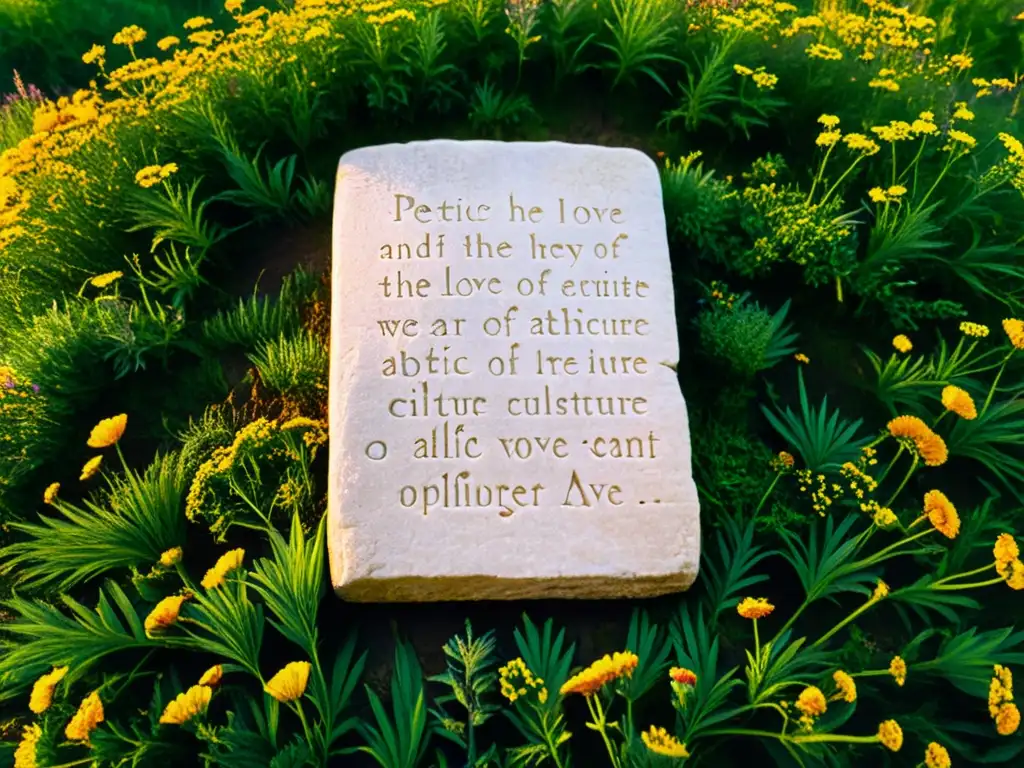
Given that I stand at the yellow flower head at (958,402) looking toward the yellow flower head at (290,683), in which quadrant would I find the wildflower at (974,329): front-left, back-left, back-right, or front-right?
back-right

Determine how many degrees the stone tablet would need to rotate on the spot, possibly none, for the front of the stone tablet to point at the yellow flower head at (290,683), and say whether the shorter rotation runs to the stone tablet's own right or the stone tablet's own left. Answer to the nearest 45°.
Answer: approximately 45° to the stone tablet's own right

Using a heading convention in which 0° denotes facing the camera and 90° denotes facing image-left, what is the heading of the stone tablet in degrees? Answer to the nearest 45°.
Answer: approximately 0°

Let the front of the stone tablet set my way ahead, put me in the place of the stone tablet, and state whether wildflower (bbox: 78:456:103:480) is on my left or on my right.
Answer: on my right

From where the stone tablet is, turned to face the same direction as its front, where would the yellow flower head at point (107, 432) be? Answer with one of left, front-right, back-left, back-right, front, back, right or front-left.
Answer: right

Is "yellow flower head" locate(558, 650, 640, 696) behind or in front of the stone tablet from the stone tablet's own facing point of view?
in front

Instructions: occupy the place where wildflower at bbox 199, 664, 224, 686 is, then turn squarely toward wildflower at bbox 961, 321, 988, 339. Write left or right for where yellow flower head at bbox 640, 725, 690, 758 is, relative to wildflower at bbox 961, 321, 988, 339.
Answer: right

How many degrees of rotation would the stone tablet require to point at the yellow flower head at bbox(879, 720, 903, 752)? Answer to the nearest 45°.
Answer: approximately 45° to its left

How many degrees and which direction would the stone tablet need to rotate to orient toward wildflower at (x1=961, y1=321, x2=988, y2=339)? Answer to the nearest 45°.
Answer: approximately 90° to its left

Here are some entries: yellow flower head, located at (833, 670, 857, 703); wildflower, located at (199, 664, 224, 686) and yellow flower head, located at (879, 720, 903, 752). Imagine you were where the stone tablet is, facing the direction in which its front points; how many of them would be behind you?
0

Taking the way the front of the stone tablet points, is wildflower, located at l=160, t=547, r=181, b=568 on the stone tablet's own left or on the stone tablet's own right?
on the stone tablet's own right

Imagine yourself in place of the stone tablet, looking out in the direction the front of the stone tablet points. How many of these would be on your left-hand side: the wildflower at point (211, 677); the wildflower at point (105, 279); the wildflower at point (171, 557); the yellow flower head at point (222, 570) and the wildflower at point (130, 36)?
0

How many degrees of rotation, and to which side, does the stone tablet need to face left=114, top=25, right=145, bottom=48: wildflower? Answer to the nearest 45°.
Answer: approximately 135° to its right

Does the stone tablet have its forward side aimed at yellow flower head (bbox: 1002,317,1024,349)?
no

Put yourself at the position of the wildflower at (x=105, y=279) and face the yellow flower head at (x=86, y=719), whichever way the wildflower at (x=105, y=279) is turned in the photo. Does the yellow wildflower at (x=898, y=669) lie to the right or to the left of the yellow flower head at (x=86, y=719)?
left

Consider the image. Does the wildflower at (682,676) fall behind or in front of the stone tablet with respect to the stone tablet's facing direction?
in front

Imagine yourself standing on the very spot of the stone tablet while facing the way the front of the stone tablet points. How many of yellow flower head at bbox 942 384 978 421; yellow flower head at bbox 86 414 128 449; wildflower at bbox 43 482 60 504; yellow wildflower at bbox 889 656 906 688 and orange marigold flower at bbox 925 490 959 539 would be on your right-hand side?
2

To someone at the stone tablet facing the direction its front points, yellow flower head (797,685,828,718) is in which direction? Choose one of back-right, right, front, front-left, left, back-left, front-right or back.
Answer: front-left

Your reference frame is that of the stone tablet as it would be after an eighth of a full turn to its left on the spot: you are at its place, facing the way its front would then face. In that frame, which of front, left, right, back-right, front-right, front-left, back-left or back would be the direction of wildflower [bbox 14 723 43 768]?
right

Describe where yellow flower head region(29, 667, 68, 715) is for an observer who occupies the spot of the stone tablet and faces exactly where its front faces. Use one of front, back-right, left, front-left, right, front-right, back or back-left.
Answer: front-right
